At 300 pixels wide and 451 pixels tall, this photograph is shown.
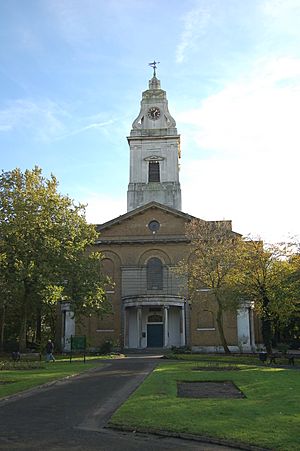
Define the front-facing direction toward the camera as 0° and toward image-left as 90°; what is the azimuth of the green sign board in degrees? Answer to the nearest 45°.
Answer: approximately 0°

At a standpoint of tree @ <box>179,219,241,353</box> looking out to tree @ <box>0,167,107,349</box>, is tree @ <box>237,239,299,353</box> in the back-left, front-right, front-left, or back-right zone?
back-left

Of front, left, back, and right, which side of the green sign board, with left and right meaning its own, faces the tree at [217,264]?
left

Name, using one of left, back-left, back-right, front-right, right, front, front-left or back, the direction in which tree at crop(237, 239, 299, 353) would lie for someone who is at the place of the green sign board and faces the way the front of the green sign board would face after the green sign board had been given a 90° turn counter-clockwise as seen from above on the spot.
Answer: front
